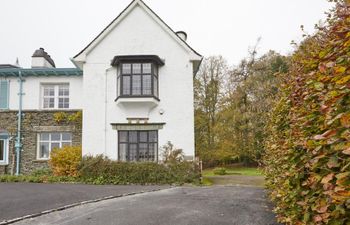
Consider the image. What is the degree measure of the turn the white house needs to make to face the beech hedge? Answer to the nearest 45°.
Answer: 0° — it already faces it

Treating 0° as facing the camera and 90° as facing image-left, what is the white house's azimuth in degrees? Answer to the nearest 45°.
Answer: approximately 0°

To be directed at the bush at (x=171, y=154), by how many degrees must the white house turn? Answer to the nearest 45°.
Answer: approximately 45° to its left
